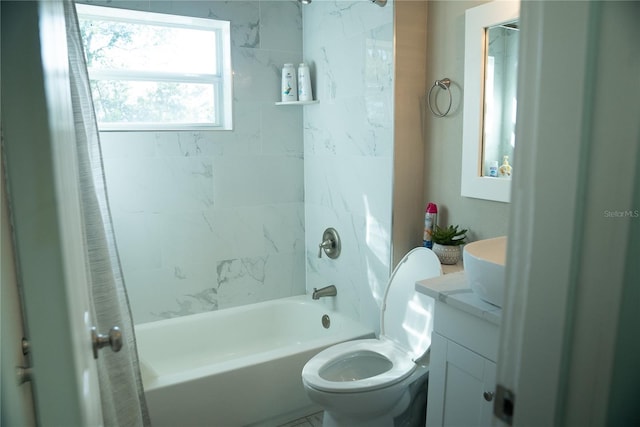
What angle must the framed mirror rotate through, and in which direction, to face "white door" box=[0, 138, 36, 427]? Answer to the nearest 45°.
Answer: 0° — it already faces it

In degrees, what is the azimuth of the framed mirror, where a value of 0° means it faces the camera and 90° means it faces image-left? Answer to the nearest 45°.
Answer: approximately 45°

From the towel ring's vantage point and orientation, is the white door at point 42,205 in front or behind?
in front

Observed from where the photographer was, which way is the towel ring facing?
facing the viewer and to the left of the viewer

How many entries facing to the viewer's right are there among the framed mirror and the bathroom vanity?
0

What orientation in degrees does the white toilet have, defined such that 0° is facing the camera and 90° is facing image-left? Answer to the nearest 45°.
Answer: approximately 45°

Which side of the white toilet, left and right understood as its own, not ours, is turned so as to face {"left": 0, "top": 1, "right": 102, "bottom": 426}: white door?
front

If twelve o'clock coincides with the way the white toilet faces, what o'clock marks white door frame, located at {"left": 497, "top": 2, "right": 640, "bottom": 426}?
The white door frame is roughly at 10 o'clock from the white toilet.

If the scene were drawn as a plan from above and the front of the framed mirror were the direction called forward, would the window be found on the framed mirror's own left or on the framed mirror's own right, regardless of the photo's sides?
on the framed mirror's own right
